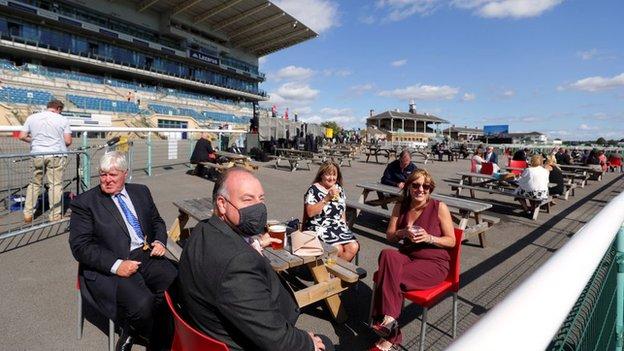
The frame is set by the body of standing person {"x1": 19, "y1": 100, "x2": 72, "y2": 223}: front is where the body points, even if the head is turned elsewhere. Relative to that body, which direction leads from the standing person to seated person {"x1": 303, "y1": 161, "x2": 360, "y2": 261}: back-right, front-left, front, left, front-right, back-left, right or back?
back-right

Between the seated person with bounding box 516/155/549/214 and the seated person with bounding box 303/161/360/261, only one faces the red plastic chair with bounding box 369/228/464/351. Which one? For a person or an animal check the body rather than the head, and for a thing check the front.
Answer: the seated person with bounding box 303/161/360/261

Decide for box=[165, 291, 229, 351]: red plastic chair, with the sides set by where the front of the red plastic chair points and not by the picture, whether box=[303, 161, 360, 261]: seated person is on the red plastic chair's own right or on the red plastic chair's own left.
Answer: on the red plastic chair's own left

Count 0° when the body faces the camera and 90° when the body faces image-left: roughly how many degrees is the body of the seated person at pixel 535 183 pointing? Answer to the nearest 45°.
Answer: approximately 135°

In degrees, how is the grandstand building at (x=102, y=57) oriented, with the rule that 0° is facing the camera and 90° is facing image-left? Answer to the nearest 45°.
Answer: approximately 315°

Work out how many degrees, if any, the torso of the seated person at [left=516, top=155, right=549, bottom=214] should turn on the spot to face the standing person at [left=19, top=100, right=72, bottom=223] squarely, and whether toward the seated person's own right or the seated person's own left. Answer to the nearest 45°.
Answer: approximately 90° to the seated person's own left

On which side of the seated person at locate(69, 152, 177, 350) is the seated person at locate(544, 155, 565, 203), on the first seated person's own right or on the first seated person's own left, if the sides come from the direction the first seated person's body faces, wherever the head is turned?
on the first seated person's own left

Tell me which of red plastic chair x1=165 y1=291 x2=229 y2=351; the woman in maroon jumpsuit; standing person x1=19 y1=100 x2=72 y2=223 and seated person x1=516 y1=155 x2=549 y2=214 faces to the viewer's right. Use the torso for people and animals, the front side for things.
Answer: the red plastic chair

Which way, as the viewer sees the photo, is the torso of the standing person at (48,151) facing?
away from the camera

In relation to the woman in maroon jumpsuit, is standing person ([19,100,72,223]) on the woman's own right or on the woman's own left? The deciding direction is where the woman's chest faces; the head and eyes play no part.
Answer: on the woman's own right

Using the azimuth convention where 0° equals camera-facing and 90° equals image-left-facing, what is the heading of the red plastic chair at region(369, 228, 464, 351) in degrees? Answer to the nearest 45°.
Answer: approximately 45°
